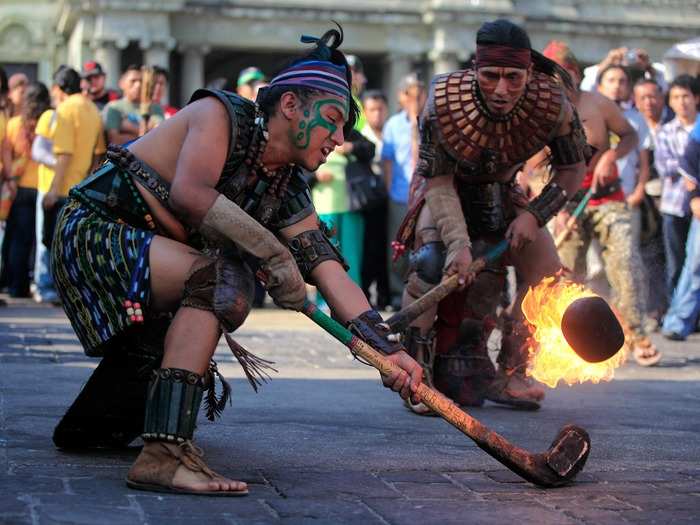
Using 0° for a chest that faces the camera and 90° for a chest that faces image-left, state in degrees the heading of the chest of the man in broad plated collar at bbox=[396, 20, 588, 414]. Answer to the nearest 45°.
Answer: approximately 0°

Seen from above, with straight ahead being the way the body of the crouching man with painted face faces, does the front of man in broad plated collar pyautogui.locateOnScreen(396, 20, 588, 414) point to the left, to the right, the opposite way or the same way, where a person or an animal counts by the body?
to the right

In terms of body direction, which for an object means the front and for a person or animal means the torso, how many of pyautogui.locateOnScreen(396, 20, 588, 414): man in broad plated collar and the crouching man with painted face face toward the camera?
1

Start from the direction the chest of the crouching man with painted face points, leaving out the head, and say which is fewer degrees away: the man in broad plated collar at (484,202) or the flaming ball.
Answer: the flaming ball

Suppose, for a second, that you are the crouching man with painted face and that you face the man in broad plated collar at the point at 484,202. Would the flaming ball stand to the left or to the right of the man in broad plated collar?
right

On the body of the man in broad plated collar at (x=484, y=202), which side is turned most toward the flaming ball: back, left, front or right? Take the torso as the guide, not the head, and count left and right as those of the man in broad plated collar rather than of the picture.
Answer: front

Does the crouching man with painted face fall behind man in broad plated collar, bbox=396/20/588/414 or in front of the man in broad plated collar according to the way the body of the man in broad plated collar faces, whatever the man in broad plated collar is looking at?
in front

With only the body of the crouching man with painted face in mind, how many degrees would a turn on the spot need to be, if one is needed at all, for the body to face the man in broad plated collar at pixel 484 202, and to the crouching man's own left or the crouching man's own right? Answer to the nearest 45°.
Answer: approximately 45° to the crouching man's own left

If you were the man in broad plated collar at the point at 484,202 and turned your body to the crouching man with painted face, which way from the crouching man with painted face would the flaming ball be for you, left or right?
left

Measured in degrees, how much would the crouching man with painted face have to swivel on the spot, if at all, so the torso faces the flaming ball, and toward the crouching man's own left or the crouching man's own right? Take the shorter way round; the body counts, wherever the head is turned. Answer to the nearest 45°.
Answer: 0° — they already face it

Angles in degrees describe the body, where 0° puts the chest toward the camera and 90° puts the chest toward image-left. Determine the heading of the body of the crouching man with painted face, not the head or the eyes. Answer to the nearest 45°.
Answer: approximately 270°
